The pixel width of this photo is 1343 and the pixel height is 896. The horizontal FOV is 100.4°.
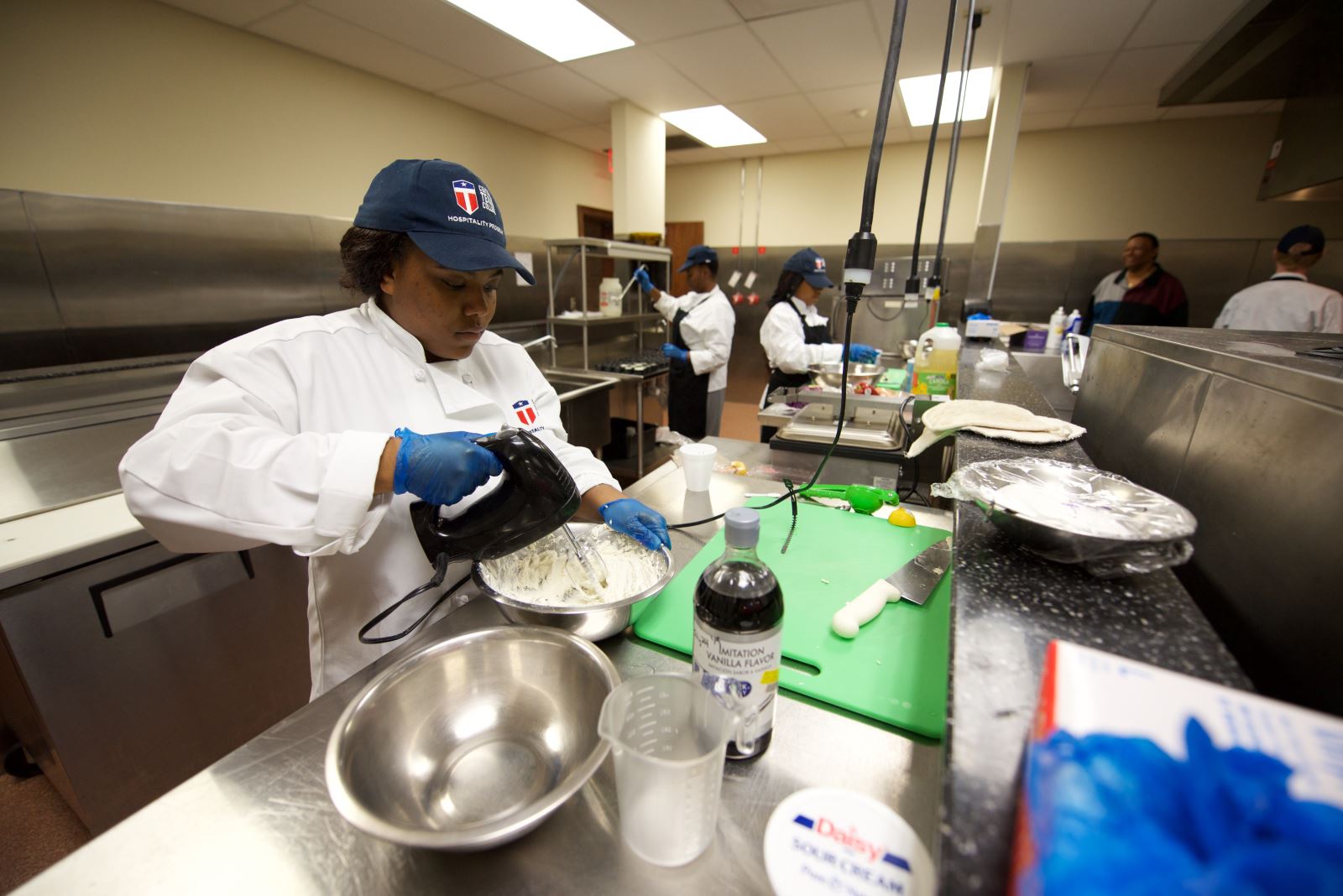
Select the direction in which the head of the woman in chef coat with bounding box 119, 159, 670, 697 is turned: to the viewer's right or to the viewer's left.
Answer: to the viewer's right

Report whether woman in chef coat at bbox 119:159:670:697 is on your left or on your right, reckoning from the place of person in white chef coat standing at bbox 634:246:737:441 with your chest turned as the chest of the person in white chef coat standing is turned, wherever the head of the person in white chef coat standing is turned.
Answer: on your left

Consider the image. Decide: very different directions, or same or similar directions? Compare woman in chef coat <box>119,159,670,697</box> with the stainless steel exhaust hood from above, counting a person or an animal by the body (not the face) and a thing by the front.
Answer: very different directions

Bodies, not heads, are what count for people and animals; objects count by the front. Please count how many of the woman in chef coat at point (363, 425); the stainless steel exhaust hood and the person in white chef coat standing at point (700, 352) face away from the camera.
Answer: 0

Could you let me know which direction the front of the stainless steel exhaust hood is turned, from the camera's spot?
facing to the left of the viewer

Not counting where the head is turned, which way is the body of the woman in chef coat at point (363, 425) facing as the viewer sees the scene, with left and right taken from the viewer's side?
facing the viewer and to the right of the viewer

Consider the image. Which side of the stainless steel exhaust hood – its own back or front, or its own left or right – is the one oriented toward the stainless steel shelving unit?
front

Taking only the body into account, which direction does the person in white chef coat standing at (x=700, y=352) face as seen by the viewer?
to the viewer's left

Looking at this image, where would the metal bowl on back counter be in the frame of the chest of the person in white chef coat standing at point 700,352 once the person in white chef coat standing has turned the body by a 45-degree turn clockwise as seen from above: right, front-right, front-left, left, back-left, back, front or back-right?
back

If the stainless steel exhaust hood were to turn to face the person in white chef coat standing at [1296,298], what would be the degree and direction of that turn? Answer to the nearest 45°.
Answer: approximately 90° to its right

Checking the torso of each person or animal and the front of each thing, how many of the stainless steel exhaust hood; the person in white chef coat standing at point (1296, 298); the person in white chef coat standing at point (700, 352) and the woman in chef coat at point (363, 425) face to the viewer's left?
2

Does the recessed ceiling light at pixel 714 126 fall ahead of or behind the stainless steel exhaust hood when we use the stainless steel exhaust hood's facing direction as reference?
ahead
